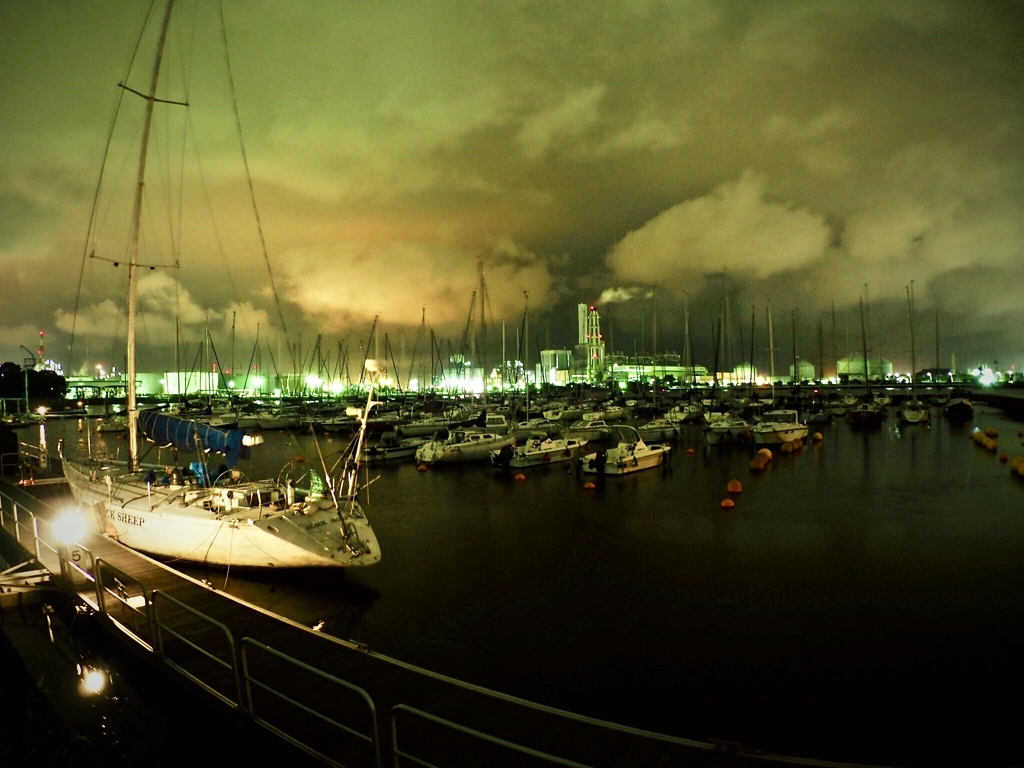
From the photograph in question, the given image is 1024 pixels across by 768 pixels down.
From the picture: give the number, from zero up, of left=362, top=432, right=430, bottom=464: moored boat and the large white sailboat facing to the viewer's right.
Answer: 1

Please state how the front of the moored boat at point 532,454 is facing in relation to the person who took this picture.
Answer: facing away from the viewer and to the right of the viewer

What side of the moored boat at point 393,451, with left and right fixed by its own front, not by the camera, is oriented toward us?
right

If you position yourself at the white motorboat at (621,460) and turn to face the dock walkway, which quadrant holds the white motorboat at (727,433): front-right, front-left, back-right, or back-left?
back-left

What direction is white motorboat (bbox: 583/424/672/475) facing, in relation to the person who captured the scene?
facing away from the viewer and to the right of the viewer
